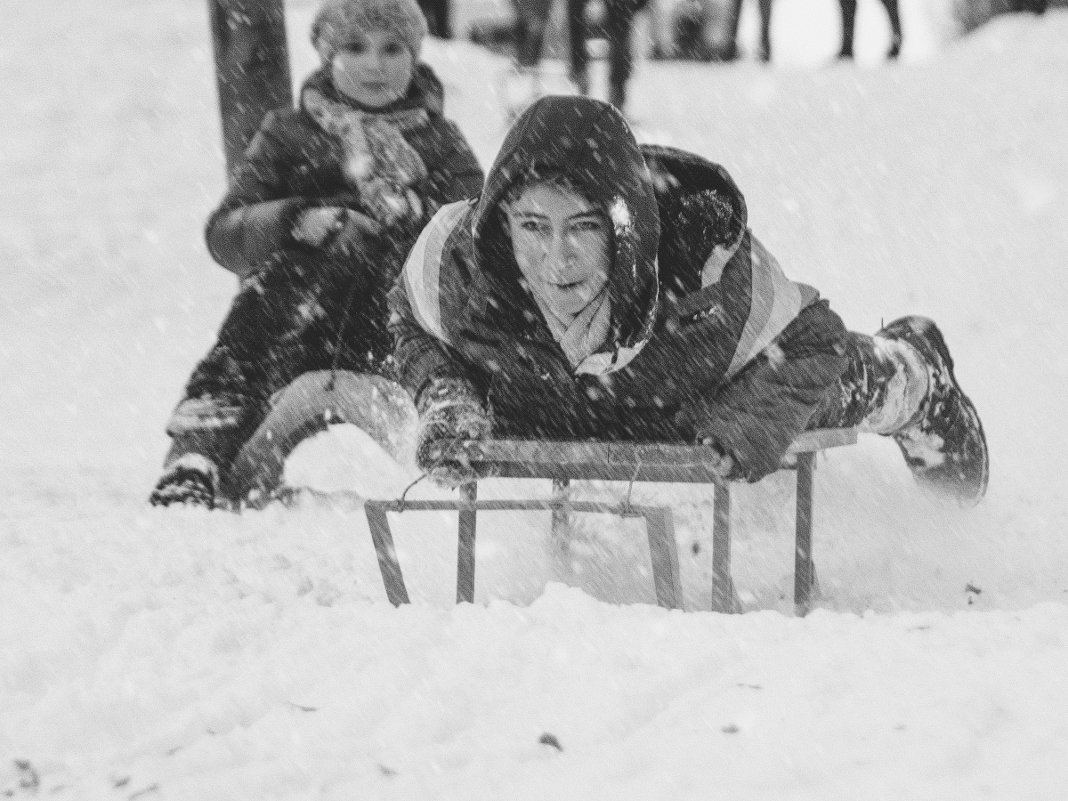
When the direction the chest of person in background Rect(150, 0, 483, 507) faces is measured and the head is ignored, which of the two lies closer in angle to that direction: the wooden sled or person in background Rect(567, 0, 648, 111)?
the wooden sled

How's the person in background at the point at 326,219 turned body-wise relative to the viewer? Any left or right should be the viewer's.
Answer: facing the viewer

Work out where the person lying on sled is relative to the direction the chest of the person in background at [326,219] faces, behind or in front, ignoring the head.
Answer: in front

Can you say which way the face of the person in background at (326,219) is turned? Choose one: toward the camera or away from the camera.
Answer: toward the camera

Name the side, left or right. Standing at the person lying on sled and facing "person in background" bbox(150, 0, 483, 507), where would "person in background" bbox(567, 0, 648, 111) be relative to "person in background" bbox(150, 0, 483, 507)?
right

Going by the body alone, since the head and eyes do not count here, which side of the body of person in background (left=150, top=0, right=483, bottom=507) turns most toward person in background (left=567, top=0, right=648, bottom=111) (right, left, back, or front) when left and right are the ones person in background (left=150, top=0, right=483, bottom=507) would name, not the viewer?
back
